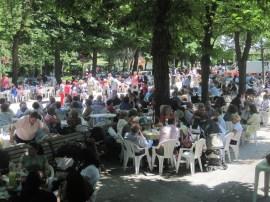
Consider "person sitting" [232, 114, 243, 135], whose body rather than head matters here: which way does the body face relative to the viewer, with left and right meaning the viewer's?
facing to the left of the viewer

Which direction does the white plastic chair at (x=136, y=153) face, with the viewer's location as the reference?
facing away from the viewer and to the right of the viewer
